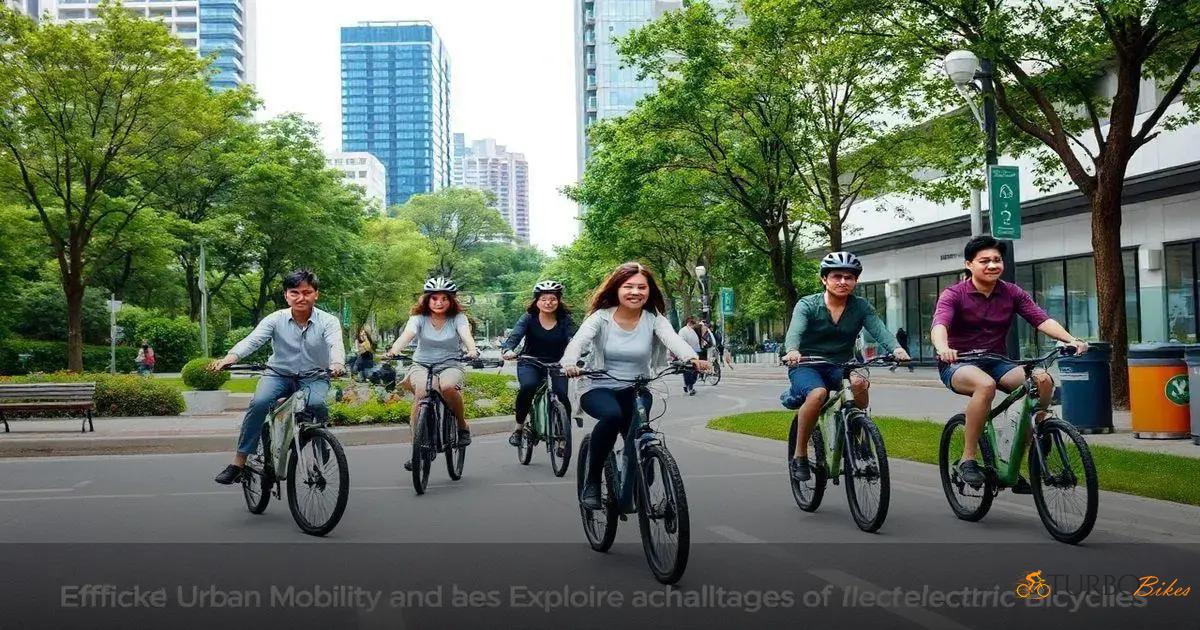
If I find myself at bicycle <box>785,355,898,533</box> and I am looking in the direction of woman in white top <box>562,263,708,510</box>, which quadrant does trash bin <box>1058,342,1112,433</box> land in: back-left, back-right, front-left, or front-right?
back-right

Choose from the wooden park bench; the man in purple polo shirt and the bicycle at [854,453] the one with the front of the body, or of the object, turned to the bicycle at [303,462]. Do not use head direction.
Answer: the wooden park bench

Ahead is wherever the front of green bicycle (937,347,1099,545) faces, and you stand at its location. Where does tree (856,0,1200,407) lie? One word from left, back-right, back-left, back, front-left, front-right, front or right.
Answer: back-left

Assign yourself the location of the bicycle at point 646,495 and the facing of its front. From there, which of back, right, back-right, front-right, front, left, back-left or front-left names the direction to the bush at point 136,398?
back

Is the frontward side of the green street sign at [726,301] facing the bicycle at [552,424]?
yes

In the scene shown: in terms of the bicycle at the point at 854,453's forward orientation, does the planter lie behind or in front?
behind

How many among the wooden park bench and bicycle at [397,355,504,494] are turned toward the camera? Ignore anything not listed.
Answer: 2

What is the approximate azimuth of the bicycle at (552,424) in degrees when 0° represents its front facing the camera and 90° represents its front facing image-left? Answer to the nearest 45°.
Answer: approximately 315°
